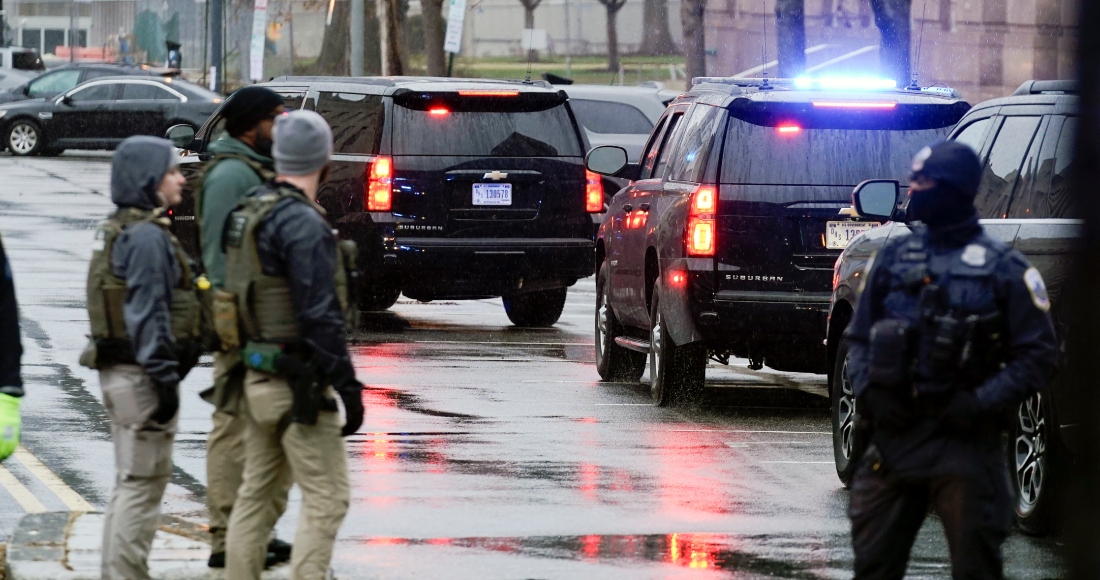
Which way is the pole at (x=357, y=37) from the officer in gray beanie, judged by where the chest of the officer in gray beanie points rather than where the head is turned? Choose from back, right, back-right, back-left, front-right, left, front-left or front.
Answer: front-left

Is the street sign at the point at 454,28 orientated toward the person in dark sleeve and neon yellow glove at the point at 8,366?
yes

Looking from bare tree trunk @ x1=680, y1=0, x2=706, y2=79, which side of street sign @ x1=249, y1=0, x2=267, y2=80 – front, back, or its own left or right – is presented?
left

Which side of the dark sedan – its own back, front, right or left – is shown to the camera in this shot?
left

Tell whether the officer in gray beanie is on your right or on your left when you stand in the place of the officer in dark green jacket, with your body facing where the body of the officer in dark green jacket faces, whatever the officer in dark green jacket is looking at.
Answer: on your right

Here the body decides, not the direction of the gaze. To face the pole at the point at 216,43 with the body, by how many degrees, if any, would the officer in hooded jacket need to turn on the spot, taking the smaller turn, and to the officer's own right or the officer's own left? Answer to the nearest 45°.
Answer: approximately 90° to the officer's own left

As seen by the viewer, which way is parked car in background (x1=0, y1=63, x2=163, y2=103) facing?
to the viewer's left

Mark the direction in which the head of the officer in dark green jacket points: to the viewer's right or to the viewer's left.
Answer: to the viewer's right

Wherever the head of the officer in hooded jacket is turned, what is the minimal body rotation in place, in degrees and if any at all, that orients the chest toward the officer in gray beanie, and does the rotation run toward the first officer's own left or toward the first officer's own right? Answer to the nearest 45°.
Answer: approximately 45° to the first officer's own right

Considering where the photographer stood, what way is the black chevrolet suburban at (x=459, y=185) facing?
facing away from the viewer and to the left of the viewer

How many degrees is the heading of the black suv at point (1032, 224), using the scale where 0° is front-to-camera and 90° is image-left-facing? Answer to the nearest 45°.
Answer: approximately 135°

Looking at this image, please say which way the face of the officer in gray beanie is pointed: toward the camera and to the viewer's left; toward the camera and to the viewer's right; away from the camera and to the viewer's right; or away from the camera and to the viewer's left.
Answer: away from the camera and to the viewer's right

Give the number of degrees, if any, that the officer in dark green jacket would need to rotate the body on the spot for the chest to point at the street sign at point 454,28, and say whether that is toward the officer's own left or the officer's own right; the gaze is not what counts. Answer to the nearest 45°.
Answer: approximately 90° to the officer's own left

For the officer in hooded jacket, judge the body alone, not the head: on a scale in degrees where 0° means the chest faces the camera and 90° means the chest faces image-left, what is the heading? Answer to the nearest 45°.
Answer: approximately 270°

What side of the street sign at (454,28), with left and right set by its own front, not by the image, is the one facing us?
front

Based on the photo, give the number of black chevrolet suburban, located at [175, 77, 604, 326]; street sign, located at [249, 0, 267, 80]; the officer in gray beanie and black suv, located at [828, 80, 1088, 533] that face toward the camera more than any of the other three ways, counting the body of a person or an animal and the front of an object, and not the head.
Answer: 1

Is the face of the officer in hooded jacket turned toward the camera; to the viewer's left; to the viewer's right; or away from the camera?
to the viewer's right

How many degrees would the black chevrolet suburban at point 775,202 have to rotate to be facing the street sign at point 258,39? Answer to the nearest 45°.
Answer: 0° — it already faces it

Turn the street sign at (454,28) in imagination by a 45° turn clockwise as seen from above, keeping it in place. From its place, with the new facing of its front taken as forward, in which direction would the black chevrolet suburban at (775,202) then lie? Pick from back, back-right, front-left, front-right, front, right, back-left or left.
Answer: front-left

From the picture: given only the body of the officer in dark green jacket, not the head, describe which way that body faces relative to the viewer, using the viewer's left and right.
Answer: facing to the right of the viewer
